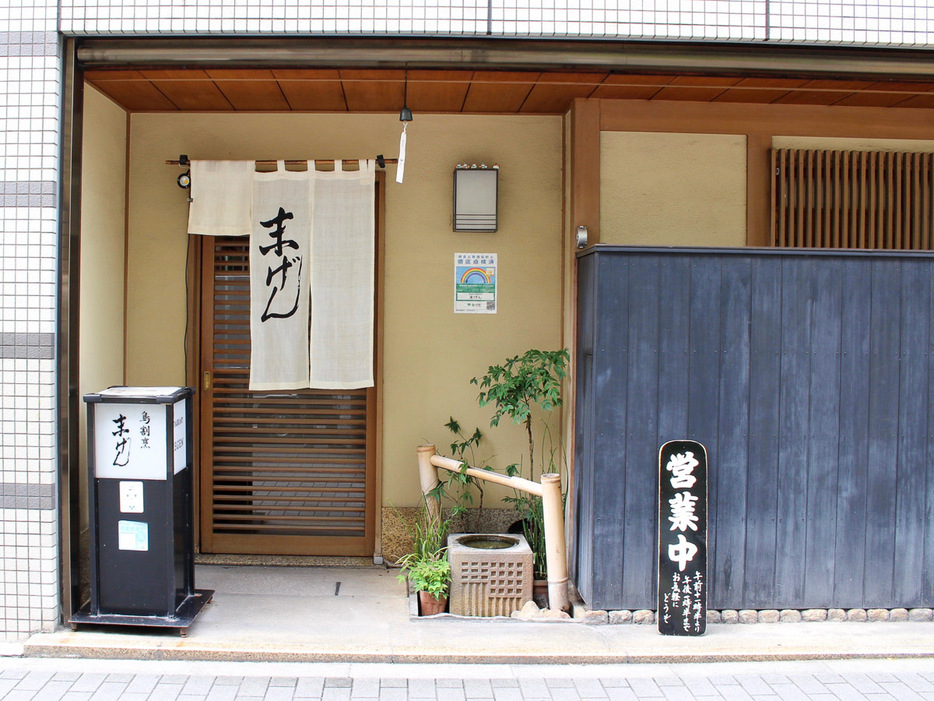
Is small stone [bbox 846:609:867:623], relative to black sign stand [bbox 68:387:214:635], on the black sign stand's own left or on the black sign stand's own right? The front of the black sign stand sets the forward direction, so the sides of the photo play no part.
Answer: on the black sign stand's own left

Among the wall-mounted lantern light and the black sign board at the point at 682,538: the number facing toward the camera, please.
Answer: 2

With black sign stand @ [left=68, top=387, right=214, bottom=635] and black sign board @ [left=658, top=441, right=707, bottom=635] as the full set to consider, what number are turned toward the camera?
2

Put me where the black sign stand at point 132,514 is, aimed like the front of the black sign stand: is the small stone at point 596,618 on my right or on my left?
on my left

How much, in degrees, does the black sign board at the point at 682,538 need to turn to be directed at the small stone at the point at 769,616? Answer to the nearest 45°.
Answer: approximately 135° to its left

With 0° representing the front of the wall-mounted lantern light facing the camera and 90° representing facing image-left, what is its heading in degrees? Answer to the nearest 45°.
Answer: approximately 0°

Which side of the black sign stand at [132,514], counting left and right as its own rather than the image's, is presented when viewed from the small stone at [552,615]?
left

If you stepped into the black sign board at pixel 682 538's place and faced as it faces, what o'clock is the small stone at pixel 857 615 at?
The small stone is roughly at 8 o'clock from the black sign board.
